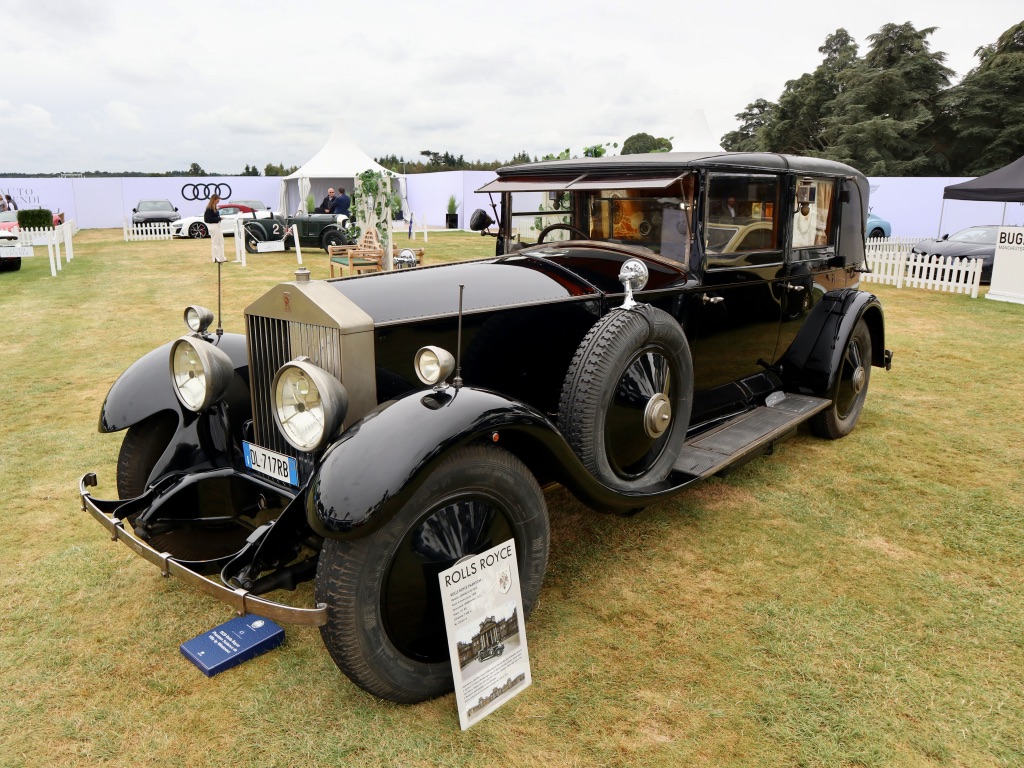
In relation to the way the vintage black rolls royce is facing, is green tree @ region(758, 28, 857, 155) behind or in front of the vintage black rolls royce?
behind

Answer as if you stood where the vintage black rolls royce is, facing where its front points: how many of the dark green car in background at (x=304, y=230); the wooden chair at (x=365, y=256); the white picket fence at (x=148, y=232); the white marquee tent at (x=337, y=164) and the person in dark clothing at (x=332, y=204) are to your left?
0

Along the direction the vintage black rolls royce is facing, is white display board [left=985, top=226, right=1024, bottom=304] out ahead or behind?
behind

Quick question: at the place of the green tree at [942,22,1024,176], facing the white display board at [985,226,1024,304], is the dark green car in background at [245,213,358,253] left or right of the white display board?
right

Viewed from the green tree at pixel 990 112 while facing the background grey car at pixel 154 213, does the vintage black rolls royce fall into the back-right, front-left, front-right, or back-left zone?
front-left

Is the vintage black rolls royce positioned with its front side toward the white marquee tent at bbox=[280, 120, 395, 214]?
no

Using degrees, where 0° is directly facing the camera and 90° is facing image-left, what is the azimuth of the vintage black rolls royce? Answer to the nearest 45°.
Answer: approximately 45°

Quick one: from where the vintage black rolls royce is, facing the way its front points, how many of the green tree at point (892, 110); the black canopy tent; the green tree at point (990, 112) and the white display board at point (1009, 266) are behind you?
4

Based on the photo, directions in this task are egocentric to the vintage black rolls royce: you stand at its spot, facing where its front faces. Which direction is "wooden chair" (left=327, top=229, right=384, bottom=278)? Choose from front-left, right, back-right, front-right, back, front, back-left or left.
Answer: back-right

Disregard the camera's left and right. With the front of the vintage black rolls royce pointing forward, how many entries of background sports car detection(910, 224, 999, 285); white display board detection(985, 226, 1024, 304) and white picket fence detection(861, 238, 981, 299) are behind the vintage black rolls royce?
3

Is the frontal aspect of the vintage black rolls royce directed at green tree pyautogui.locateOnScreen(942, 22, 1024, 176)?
no

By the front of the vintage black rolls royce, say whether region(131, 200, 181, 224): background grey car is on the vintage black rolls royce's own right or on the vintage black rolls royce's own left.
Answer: on the vintage black rolls royce's own right

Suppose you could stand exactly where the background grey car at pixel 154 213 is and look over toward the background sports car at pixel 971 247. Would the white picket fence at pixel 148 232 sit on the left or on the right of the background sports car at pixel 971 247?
right

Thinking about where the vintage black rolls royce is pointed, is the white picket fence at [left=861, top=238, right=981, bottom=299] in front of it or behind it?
behind

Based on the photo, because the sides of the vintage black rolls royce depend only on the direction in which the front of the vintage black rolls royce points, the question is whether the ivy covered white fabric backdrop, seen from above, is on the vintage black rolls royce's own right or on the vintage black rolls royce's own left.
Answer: on the vintage black rolls royce's own right

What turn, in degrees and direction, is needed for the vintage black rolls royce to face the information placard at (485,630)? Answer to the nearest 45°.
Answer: approximately 45° to its left

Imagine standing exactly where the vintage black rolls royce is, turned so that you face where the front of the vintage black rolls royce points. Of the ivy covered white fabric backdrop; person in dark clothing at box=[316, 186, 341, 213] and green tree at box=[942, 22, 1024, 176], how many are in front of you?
0

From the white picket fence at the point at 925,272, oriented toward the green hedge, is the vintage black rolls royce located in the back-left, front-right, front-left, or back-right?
front-left

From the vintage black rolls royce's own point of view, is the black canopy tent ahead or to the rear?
to the rear
